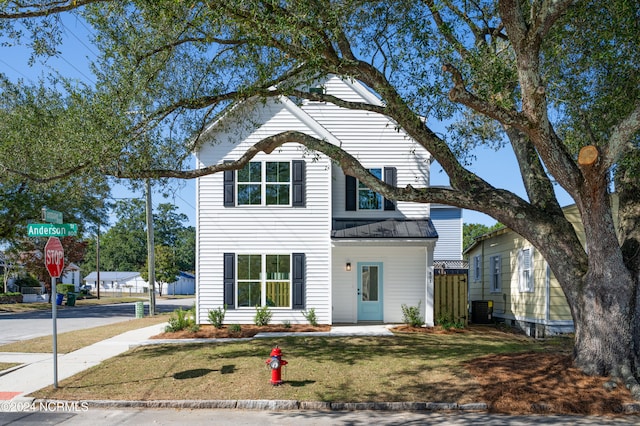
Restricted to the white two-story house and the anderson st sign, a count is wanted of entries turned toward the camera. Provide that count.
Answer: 2

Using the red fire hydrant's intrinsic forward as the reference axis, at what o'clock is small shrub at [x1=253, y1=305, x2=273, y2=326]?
The small shrub is roughly at 6 o'clock from the red fire hydrant.

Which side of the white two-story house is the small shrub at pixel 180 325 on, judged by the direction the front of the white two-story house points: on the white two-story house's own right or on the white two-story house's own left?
on the white two-story house's own right

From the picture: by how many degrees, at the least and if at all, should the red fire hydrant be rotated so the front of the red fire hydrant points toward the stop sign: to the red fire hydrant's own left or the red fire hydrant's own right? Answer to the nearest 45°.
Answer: approximately 90° to the red fire hydrant's own right

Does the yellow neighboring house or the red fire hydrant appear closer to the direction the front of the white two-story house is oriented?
the red fire hydrant

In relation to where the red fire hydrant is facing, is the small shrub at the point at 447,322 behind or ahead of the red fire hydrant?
behind
